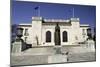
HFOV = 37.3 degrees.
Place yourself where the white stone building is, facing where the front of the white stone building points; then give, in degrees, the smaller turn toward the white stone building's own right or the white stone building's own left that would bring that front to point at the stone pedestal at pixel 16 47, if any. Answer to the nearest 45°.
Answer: approximately 90° to the white stone building's own right
